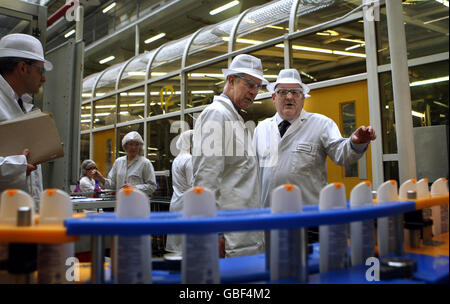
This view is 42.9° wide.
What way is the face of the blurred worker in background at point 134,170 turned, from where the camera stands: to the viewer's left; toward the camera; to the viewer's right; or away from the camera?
toward the camera

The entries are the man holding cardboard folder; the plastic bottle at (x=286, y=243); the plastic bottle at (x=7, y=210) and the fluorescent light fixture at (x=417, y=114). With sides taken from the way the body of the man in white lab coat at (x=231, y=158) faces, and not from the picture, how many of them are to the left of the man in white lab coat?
1

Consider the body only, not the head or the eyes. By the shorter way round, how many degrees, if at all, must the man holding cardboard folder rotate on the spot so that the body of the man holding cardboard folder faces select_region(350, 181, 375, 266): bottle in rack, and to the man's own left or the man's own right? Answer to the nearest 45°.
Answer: approximately 45° to the man's own right

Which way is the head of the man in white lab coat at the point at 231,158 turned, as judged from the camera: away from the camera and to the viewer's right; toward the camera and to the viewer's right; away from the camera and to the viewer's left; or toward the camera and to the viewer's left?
toward the camera and to the viewer's right

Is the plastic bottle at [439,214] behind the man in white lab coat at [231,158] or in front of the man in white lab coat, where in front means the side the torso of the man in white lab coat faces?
in front

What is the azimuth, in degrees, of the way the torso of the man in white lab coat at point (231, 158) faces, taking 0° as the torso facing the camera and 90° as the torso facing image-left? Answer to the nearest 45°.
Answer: approximately 315°

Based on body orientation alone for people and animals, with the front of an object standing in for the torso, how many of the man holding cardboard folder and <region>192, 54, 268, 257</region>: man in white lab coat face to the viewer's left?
0

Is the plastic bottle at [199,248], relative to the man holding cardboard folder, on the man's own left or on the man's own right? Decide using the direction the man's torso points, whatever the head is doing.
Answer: on the man's own right

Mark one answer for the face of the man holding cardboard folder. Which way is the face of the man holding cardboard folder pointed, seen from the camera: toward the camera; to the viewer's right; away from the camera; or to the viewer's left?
to the viewer's right

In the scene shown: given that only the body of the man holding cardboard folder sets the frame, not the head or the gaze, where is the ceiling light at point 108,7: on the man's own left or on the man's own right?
on the man's own left

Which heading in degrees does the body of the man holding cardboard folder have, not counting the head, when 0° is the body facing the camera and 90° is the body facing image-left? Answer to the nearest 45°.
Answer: approximately 270°

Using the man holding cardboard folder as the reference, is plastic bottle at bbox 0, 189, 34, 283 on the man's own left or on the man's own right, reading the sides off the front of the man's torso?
on the man's own right

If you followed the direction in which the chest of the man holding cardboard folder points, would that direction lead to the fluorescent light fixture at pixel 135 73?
no

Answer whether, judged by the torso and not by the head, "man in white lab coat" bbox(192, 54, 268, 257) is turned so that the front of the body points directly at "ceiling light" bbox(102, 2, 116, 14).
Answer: no

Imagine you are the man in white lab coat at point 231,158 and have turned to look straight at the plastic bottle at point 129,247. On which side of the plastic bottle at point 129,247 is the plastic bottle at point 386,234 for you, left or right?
left
